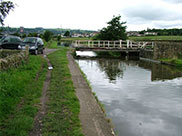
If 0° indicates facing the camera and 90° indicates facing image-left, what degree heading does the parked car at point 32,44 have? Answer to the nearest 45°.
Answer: approximately 45°

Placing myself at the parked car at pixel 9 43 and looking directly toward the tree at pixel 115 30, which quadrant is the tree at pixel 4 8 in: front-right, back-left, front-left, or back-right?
back-right

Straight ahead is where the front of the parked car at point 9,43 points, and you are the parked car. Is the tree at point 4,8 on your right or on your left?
on your left

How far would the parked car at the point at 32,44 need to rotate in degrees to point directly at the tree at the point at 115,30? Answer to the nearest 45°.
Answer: approximately 180°

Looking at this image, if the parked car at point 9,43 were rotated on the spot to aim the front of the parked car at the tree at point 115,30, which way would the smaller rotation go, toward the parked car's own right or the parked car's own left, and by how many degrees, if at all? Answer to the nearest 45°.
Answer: approximately 180°
